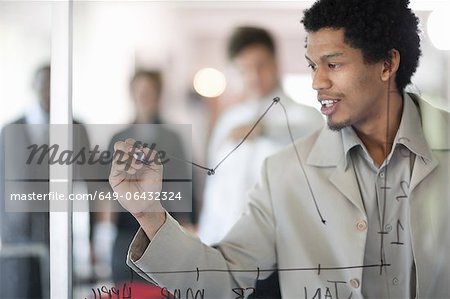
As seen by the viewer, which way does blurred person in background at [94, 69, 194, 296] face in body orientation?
toward the camera

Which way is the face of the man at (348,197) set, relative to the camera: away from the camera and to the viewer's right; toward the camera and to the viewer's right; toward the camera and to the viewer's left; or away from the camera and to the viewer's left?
toward the camera and to the viewer's left

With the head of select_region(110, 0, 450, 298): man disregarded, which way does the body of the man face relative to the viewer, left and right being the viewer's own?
facing the viewer and to the left of the viewer

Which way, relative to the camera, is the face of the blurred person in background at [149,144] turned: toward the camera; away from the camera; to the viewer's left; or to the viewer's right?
toward the camera
